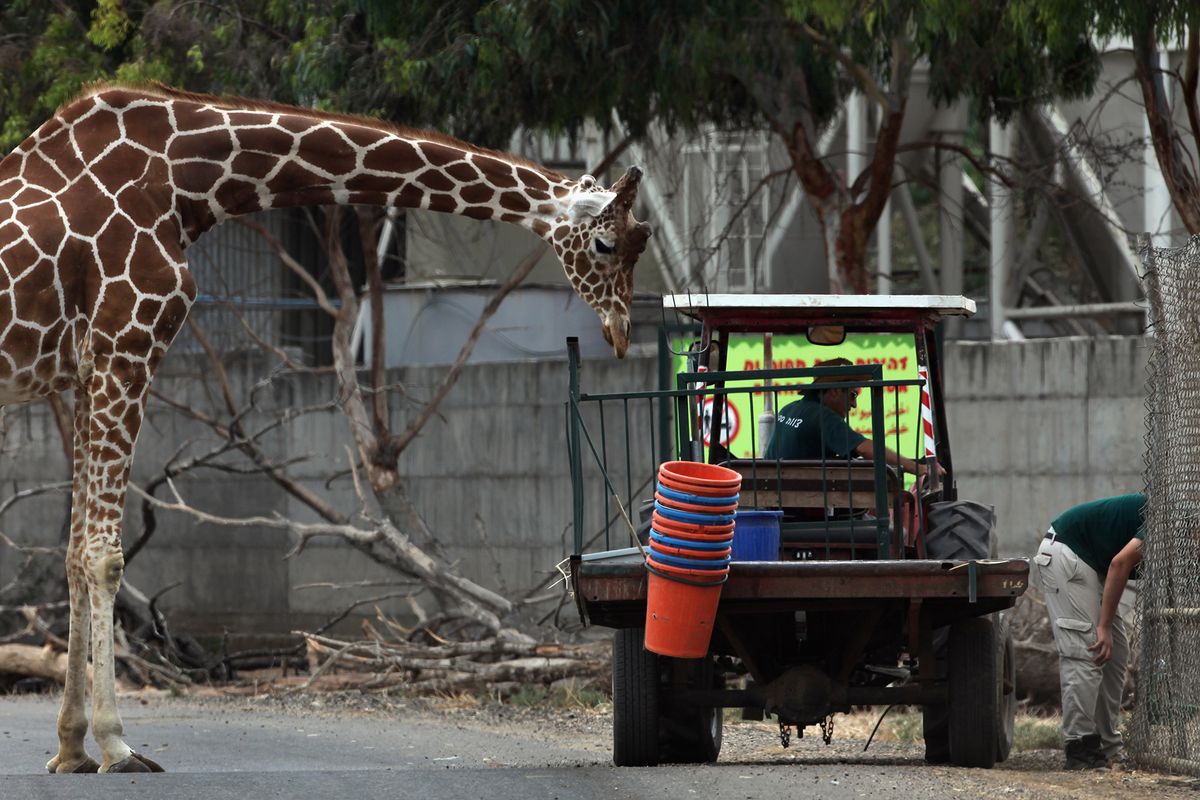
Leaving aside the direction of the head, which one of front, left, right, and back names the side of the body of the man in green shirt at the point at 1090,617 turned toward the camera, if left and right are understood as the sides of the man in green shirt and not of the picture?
right

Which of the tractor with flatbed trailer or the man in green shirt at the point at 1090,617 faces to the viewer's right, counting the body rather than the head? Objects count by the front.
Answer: the man in green shirt

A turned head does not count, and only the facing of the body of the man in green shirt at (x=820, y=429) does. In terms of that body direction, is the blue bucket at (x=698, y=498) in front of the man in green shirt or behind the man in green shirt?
behind

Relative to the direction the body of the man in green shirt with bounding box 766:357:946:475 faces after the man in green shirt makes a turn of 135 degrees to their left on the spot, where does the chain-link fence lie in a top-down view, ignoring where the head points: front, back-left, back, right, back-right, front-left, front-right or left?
back

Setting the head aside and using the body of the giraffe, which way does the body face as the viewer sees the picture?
to the viewer's right

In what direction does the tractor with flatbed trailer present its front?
away from the camera

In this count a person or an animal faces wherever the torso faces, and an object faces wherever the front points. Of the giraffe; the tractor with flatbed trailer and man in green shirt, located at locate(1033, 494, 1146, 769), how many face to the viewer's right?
2

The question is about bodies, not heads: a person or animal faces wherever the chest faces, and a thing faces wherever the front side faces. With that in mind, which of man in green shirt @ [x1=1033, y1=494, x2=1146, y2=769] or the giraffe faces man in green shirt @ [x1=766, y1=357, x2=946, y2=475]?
the giraffe

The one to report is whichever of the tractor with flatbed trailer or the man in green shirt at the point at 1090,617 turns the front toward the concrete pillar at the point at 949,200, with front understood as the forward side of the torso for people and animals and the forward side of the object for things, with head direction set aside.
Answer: the tractor with flatbed trailer

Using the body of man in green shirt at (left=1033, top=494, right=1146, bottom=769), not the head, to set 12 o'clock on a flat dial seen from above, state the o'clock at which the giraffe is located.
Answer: The giraffe is roughly at 5 o'clock from the man in green shirt.

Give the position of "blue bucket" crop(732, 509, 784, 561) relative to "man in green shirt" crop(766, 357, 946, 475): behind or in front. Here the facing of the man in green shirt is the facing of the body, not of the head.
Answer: behind

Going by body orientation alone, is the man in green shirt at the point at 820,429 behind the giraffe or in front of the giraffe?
in front

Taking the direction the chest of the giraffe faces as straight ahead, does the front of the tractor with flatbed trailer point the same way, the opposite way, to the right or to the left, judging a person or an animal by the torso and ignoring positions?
to the left

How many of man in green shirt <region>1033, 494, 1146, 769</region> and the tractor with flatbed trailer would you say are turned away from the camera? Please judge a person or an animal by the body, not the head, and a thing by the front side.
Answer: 1

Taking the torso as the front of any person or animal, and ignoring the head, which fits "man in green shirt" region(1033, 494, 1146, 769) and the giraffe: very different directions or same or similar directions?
same or similar directions

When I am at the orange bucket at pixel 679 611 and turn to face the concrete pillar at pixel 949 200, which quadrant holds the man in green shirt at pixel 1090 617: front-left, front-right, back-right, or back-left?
front-right

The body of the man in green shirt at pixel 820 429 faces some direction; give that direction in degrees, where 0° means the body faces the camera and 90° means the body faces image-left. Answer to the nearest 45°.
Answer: approximately 225°
